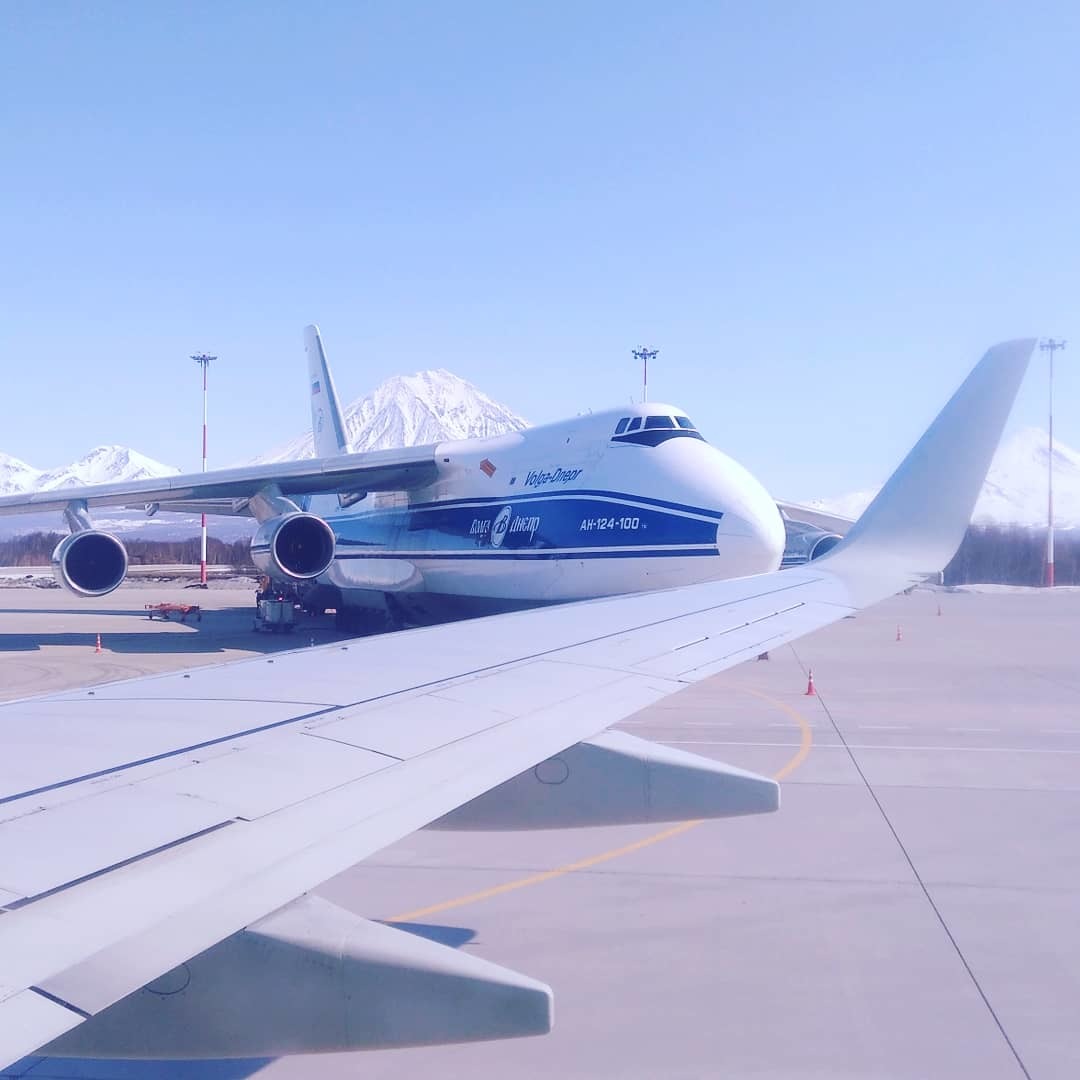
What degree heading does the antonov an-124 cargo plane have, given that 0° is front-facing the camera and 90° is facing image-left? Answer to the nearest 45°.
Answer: approximately 315°
